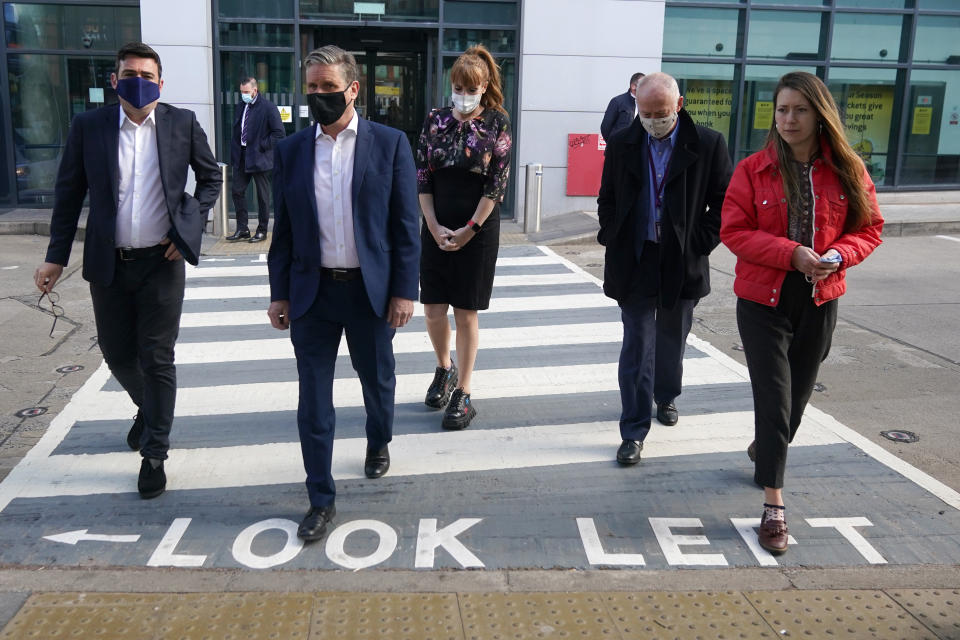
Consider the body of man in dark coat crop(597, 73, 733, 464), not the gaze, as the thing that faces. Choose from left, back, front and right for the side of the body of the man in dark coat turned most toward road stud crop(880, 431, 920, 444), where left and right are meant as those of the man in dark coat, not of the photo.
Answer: left

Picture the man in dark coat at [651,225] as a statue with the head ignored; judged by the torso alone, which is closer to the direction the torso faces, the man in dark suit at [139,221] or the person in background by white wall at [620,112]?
the man in dark suit

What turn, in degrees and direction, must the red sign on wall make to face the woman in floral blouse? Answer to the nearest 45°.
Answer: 0° — it already faces them

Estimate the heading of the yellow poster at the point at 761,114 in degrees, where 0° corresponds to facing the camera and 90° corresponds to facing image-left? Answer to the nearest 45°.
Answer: approximately 0°

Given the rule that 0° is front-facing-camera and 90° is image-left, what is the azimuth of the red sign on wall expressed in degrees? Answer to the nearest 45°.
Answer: approximately 0°
